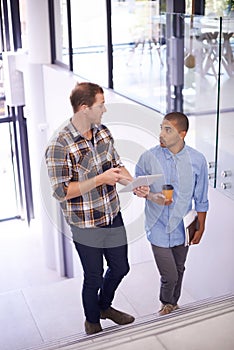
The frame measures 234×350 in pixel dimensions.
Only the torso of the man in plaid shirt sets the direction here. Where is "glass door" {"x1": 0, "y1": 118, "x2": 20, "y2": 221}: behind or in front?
behind

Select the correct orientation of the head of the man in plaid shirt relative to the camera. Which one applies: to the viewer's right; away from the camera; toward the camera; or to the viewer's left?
to the viewer's right

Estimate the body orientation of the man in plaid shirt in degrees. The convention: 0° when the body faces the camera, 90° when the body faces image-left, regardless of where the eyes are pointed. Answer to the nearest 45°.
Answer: approximately 315°

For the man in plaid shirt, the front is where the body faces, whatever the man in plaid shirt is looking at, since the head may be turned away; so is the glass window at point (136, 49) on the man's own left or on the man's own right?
on the man's own left

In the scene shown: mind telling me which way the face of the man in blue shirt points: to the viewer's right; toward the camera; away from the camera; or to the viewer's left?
to the viewer's left

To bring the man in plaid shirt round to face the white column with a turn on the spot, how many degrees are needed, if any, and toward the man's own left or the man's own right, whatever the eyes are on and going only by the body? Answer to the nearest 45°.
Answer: approximately 135° to the man's own left
